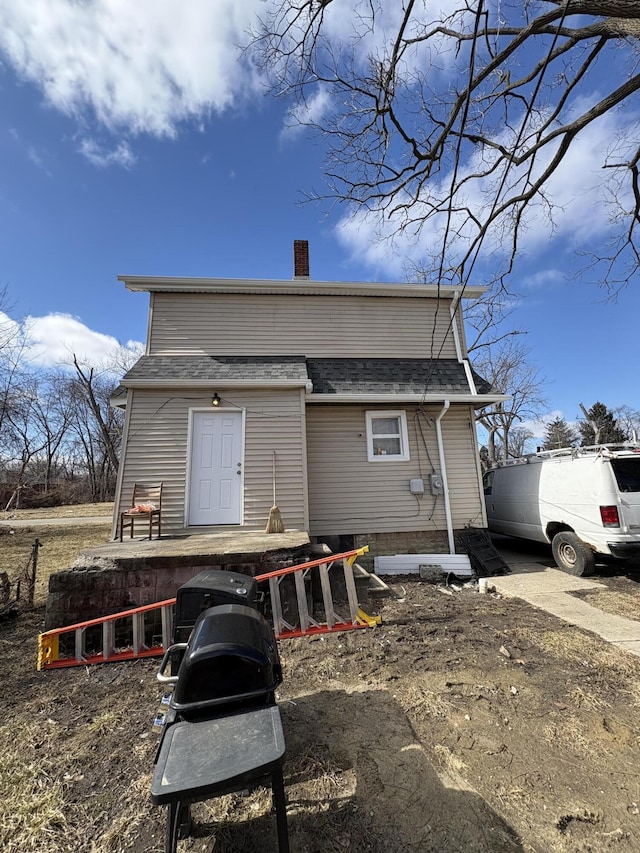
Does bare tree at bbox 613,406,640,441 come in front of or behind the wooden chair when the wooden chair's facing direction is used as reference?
behind

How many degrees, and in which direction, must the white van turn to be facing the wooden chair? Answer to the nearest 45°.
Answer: approximately 90° to its left

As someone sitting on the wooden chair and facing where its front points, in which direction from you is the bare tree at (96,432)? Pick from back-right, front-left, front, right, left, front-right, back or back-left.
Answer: back-right

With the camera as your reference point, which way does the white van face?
facing away from the viewer and to the left of the viewer

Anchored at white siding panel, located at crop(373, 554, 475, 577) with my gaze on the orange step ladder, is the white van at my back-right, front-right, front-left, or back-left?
back-left

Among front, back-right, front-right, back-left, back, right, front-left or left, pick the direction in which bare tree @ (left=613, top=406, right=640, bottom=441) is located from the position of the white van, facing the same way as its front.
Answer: front-right

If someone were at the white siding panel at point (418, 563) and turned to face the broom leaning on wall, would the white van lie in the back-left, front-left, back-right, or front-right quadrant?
back-right

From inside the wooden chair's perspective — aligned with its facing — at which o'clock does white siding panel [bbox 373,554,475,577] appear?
The white siding panel is roughly at 8 o'clock from the wooden chair.

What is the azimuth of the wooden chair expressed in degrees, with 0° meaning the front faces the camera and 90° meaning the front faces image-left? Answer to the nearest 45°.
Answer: approximately 45°
